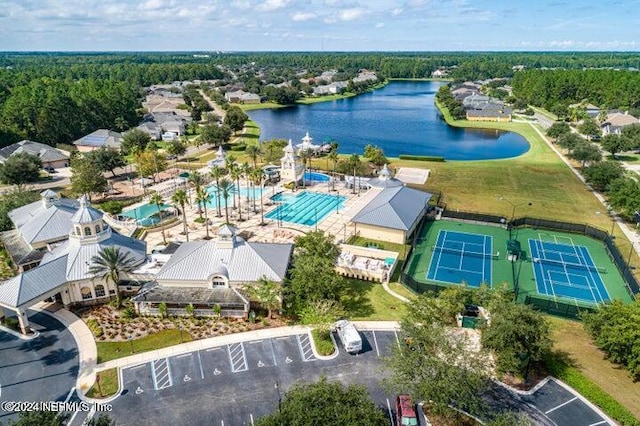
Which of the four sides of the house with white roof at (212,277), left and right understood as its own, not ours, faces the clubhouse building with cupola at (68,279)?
right

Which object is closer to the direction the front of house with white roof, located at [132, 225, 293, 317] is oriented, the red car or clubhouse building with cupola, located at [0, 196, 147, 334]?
the red car

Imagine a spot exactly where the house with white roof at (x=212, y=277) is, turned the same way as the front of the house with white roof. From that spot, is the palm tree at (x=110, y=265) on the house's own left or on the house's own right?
on the house's own right

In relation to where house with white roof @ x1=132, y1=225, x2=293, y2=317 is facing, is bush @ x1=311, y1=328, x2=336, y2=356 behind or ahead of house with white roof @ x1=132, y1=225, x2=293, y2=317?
ahead

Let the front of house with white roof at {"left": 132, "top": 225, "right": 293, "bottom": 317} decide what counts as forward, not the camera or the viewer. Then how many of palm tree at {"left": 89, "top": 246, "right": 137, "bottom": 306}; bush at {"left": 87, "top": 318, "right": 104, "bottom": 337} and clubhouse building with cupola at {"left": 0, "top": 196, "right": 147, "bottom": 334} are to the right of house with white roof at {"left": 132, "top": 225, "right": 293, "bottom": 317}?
3

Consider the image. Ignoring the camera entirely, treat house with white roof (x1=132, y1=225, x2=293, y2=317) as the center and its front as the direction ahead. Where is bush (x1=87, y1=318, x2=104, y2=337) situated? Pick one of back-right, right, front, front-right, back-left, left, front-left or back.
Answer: right

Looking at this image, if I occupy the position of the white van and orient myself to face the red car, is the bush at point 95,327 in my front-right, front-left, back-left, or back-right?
back-right

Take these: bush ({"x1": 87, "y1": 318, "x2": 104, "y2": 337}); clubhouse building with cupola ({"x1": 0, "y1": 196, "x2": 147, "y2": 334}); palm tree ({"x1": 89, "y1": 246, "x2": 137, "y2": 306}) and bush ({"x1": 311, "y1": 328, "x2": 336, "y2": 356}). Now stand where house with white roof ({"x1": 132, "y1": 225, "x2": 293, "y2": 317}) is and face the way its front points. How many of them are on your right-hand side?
3

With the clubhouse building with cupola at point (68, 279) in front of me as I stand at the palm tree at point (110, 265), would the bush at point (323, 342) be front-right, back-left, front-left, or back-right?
back-left

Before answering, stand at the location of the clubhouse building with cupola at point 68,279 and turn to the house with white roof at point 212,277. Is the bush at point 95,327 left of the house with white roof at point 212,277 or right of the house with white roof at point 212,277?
right

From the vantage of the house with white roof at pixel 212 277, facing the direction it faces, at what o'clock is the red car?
The red car is roughly at 11 o'clock from the house with white roof.

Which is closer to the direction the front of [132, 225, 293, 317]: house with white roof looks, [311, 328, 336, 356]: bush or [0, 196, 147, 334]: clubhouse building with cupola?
the bush

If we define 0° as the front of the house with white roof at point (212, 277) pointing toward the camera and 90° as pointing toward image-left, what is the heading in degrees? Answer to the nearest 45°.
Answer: approximately 0°

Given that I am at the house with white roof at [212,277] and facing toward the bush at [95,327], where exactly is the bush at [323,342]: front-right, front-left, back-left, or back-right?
back-left
